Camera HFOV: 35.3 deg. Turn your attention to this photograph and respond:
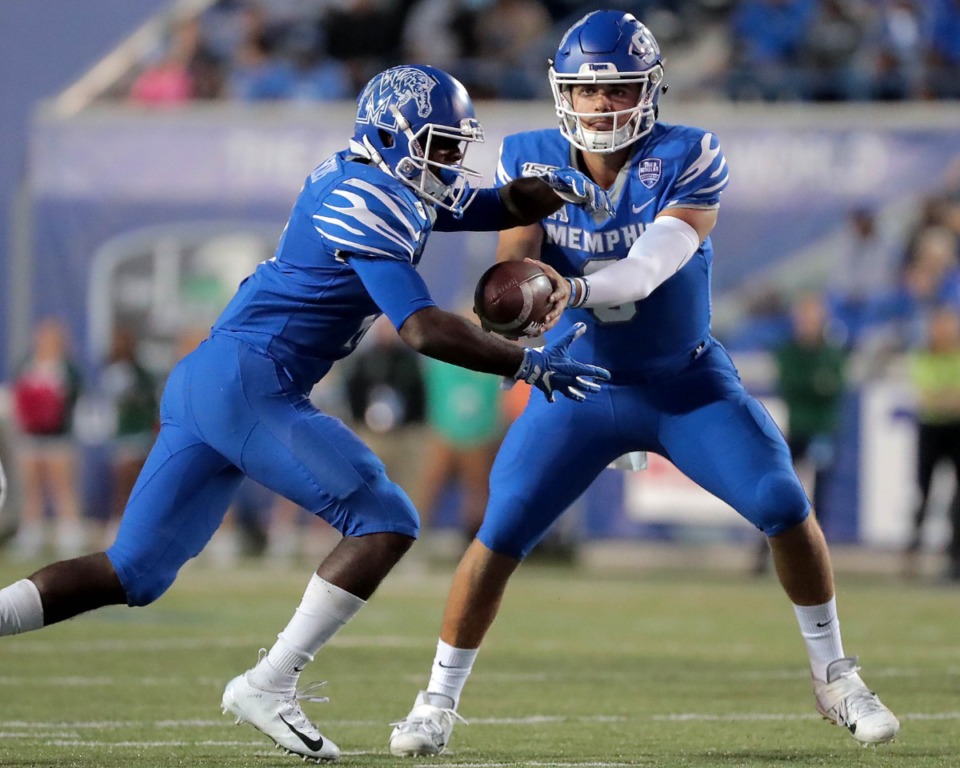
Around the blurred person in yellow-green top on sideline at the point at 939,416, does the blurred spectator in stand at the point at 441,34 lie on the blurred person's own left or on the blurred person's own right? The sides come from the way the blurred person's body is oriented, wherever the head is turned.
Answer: on the blurred person's own right

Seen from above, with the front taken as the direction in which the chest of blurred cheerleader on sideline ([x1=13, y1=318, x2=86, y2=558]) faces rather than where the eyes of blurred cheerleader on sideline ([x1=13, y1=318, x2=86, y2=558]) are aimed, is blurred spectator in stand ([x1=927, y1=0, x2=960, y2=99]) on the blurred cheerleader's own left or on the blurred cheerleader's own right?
on the blurred cheerleader's own left

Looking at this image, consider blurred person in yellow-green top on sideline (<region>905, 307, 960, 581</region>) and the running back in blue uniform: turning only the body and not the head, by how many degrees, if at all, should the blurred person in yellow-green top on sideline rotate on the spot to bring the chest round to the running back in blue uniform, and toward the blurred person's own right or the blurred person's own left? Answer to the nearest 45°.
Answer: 0° — they already face them

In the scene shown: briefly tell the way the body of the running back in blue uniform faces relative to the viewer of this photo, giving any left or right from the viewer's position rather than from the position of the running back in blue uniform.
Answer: facing to the right of the viewer

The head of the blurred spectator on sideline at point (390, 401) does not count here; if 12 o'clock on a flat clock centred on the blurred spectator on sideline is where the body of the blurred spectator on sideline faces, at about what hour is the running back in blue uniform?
The running back in blue uniform is roughly at 12 o'clock from the blurred spectator on sideline.

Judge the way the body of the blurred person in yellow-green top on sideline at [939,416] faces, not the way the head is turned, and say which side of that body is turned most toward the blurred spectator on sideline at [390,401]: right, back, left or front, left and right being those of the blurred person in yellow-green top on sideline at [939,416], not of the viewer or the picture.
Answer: right

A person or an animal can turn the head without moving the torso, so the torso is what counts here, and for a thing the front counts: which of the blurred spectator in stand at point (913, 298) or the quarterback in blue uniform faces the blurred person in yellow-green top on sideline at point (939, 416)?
the blurred spectator in stand at point (913, 298)

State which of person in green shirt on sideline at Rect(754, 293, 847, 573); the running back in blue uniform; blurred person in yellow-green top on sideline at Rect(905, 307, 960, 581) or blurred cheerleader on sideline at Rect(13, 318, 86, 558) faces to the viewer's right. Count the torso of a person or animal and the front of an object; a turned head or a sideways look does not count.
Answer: the running back in blue uniform

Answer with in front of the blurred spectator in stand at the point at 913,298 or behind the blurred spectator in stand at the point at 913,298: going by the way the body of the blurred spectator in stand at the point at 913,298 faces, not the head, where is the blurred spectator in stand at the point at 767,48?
behind

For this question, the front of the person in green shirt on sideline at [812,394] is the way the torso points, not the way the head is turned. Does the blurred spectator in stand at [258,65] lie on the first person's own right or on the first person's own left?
on the first person's own right
